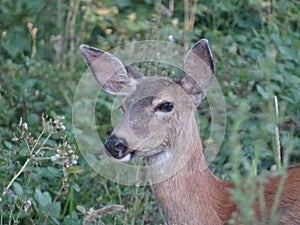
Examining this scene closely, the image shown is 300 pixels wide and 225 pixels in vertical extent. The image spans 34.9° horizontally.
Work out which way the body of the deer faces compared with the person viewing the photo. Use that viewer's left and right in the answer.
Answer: facing the viewer and to the left of the viewer
